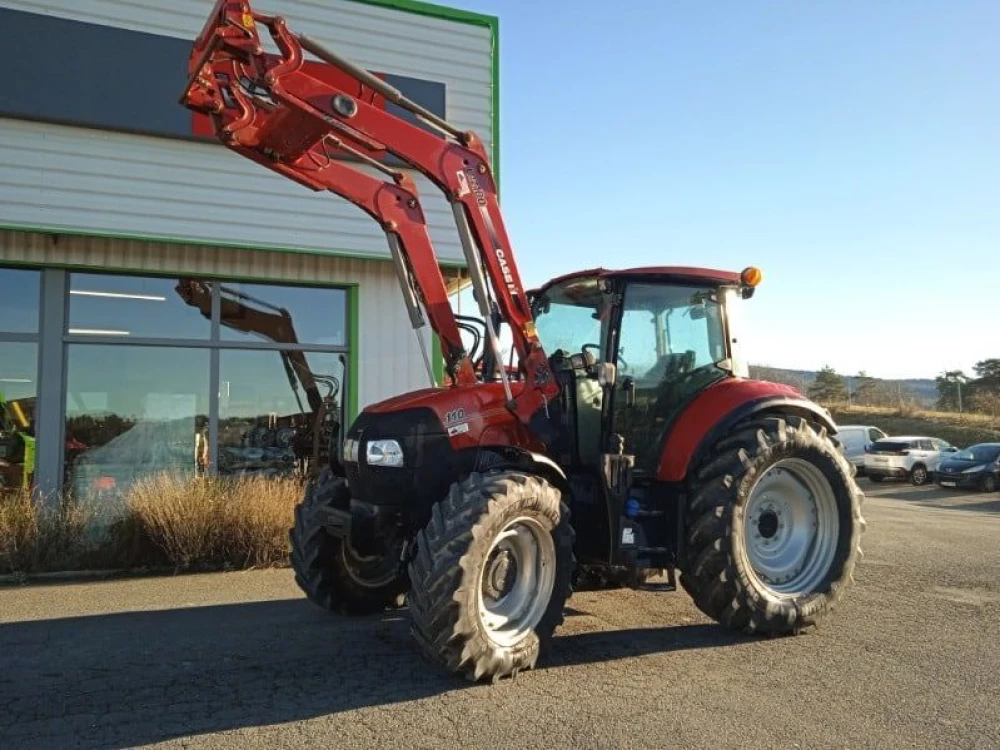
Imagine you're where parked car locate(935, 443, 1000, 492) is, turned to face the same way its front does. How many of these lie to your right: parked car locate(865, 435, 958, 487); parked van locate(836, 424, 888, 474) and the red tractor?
2

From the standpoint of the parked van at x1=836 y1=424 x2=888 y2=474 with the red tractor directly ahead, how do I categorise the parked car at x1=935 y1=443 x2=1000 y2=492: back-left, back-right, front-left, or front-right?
front-left

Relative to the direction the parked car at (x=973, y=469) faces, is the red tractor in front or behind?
in front

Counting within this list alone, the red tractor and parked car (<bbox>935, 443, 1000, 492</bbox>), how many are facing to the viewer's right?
0

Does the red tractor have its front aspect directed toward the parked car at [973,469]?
no

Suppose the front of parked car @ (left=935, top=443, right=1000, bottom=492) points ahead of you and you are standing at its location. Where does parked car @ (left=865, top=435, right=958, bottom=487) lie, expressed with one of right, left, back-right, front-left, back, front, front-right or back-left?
right

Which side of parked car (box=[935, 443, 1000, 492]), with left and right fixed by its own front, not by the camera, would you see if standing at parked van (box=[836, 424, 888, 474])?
right

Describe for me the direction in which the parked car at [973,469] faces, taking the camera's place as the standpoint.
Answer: facing the viewer and to the left of the viewer

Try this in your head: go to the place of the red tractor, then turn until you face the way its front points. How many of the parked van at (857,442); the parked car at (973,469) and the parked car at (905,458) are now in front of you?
0
